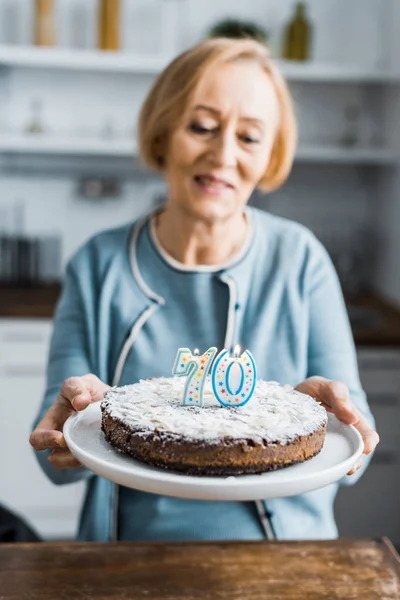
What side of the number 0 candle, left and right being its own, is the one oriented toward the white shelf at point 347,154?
back

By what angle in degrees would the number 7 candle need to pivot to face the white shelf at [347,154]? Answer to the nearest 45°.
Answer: approximately 180°

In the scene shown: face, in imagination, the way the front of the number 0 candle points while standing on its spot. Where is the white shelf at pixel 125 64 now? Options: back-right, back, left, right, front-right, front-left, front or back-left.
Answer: back

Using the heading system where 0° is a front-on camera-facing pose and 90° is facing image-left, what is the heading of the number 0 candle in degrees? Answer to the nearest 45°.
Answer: approximately 0°

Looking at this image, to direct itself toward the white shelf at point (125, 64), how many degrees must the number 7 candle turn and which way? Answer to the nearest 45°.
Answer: approximately 180°

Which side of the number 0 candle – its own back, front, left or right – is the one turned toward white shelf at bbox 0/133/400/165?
back

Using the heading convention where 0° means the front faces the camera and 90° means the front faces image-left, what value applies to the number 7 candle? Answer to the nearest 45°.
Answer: approximately 0°

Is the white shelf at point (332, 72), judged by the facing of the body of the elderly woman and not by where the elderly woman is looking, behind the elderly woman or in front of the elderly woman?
behind

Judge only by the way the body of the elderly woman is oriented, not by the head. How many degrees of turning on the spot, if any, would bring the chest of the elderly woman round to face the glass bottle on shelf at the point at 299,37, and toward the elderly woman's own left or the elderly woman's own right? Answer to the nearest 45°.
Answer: approximately 180°
